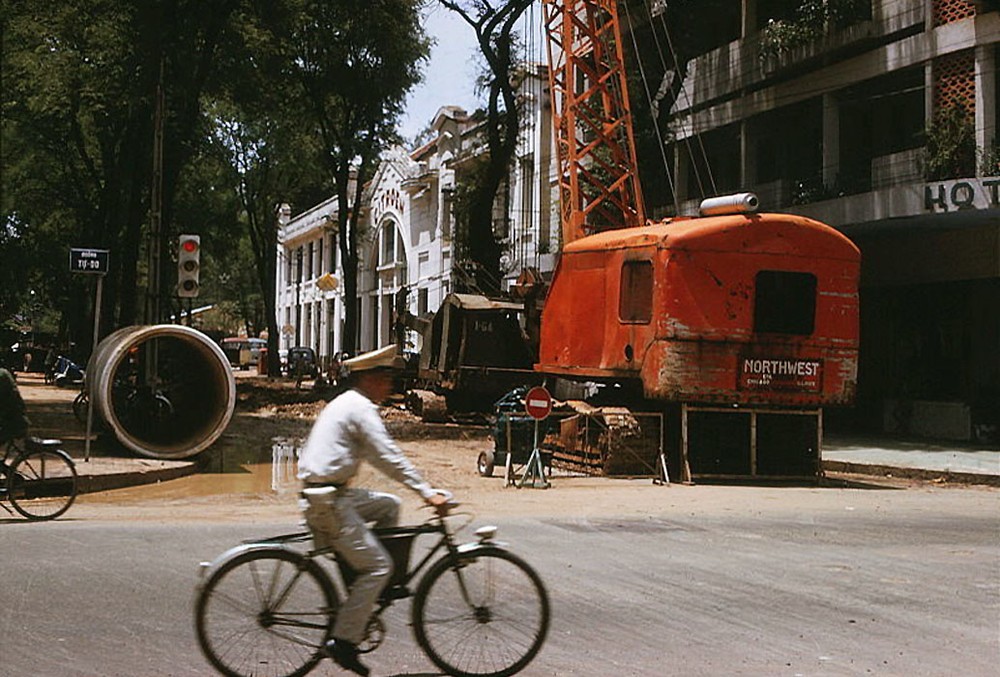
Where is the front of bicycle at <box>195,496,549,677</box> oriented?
to the viewer's right

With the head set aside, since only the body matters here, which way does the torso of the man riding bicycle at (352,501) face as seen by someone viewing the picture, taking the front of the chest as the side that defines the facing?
to the viewer's right

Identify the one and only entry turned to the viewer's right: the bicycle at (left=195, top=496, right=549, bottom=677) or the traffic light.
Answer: the bicycle

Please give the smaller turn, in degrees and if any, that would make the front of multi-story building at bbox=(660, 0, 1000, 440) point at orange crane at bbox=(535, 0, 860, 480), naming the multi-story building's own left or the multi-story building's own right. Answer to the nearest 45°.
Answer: approximately 45° to the multi-story building's own left

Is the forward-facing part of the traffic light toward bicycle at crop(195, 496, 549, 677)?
yes

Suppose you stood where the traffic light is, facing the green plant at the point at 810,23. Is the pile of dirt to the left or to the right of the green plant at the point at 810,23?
left

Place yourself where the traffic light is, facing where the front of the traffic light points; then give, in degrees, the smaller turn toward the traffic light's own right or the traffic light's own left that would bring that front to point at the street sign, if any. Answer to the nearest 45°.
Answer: approximately 45° to the traffic light's own right

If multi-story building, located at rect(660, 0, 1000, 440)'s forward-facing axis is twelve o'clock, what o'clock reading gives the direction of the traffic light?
The traffic light is roughly at 12 o'clock from the multi-story building.

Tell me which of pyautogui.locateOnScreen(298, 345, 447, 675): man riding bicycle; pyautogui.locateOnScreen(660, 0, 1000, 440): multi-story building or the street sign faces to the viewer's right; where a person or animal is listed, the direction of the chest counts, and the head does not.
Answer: the man riding bicycle

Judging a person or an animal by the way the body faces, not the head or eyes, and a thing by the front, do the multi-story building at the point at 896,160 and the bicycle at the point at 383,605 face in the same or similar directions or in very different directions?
very different directions

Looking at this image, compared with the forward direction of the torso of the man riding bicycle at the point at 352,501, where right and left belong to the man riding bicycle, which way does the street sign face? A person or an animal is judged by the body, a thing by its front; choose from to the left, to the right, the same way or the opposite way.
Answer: to the right

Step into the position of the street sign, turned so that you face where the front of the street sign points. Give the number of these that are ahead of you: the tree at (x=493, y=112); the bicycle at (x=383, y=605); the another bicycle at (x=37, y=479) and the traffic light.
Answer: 2
